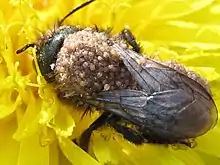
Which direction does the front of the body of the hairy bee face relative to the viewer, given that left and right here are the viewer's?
facing away from the viewer and to the left of the viewer
